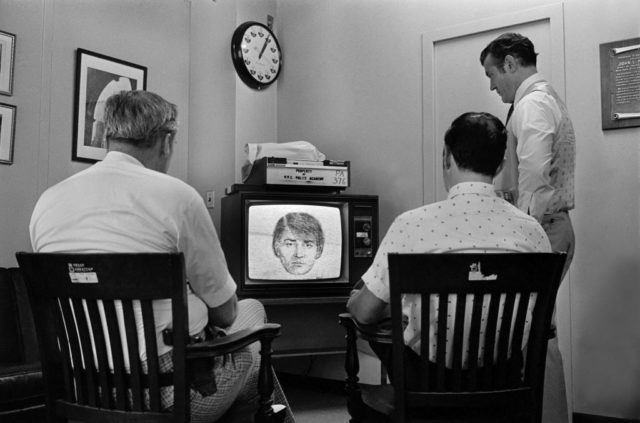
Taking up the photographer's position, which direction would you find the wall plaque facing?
facing the viewer and to the left of the viewer

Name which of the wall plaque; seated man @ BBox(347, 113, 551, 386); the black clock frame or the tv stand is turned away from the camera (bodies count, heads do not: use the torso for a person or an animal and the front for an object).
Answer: the seated man

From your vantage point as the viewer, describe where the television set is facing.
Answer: facing the viewer

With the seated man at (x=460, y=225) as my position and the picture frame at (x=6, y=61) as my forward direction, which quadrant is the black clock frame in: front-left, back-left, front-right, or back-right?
front-right

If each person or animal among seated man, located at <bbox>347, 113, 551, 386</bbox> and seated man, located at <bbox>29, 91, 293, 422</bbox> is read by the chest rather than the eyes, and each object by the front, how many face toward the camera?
0

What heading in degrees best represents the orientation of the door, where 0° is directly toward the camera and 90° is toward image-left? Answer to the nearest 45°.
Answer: approximately 45°

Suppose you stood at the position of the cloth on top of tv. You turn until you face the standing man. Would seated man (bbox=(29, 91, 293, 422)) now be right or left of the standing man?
right

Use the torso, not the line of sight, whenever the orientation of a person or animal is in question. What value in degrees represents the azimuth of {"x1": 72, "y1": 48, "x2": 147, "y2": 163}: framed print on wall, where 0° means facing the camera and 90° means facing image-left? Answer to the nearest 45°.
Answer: approximately 315°

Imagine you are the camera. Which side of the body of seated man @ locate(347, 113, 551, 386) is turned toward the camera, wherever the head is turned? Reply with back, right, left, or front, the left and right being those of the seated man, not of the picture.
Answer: back

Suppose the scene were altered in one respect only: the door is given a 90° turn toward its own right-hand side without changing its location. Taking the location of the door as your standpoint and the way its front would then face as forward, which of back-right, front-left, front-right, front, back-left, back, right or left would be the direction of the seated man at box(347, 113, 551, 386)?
back-left

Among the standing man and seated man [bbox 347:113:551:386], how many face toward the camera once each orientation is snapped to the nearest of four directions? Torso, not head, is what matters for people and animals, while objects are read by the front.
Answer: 0

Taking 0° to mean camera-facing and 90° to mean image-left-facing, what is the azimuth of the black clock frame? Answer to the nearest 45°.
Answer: approximately 315°

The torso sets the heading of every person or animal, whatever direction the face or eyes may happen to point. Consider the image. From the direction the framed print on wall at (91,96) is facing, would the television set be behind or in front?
in front

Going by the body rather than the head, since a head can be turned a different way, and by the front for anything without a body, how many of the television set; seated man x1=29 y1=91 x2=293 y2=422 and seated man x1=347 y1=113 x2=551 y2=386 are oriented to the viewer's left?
0

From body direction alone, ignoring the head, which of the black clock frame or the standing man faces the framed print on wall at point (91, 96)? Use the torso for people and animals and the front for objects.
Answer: the standing man
